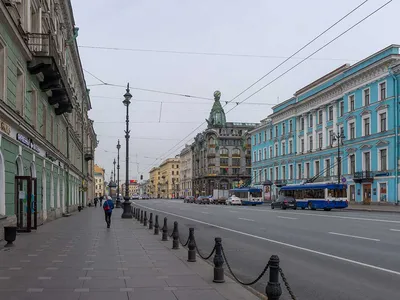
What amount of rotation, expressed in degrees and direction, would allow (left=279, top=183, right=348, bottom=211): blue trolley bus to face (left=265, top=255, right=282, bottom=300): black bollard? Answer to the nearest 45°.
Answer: approximately 135° to its left

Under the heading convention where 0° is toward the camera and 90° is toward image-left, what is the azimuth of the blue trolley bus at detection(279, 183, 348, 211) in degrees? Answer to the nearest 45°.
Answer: approximately 135°
